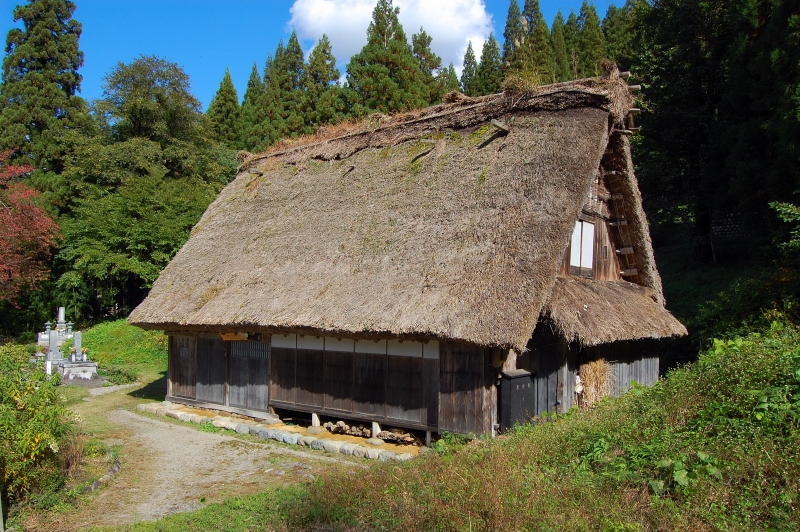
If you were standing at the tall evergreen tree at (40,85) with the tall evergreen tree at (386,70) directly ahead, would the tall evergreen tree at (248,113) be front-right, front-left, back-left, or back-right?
front-left

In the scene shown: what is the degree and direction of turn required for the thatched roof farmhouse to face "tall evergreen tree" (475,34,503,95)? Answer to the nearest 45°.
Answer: approximately 135° to its right

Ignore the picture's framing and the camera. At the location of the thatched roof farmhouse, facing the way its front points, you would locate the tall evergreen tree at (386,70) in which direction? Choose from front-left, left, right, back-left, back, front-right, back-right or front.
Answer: back-right

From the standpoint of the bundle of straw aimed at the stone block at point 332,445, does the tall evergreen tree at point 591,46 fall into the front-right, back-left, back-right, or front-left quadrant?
back-right

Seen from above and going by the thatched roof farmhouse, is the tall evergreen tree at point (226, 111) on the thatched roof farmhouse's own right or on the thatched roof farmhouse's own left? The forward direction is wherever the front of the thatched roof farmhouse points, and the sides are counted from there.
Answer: on the thatched roof farmhouse's own right

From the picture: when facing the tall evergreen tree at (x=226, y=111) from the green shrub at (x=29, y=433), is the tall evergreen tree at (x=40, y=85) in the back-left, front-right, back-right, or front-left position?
front-left

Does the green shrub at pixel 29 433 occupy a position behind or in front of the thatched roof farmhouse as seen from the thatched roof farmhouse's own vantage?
in front

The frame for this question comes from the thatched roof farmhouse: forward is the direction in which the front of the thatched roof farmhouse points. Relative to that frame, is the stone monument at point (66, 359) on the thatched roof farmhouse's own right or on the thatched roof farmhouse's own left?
on the thatched roof farmhouse's own right

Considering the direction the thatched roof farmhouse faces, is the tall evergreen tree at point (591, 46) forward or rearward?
rearward

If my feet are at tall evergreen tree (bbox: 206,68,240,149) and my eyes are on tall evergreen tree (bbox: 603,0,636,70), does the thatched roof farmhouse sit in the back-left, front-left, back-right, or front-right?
front-right

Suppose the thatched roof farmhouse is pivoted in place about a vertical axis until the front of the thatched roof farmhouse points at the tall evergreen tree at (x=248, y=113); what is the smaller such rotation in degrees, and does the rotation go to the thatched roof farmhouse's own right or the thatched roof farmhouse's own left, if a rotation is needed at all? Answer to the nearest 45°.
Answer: approximately 135° to the thatched roof farmhouse's own right

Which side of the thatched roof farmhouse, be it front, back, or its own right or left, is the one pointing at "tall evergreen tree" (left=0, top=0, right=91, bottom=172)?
right

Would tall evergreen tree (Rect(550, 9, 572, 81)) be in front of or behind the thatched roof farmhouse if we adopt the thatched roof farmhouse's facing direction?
behind

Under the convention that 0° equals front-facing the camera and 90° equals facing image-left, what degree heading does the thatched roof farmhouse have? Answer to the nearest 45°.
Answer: approximately 45°
